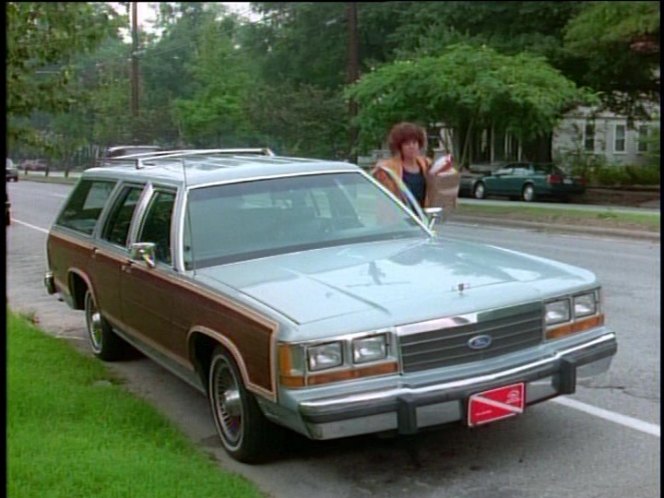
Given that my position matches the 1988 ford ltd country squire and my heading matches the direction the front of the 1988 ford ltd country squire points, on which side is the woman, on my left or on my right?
on my left

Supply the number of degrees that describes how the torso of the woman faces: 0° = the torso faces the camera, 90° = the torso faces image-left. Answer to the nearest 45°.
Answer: approximately 315°

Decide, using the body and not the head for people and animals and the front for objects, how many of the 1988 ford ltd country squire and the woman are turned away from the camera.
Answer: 0

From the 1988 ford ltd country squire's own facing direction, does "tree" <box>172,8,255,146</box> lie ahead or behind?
behind

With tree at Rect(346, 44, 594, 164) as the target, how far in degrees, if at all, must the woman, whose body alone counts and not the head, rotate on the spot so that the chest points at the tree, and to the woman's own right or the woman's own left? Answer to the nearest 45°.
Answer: approximately 135° to the woman's own left

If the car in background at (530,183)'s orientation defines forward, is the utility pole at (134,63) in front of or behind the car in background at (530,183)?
in front

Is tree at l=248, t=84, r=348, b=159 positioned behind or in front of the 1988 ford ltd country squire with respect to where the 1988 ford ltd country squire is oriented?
behind

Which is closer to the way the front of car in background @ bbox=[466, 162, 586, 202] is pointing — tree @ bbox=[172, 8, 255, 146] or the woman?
the tree

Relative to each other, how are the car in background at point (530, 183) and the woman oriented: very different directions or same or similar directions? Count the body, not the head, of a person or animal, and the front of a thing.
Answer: very different directions

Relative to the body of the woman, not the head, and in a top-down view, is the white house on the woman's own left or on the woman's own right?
on the woman's own left

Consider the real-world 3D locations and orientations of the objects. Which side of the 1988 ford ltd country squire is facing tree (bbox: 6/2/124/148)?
back

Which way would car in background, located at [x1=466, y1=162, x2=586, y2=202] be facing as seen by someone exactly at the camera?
facing away from the viewer and to the left of the viewer

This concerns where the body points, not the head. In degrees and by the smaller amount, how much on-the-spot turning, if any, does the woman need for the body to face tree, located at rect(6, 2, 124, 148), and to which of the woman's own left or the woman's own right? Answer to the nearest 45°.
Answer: approximately 180°

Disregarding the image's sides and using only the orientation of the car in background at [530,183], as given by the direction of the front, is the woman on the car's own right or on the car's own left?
on the car's own left

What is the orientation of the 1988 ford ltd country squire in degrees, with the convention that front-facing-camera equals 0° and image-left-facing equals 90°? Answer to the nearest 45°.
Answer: approximately 315°
